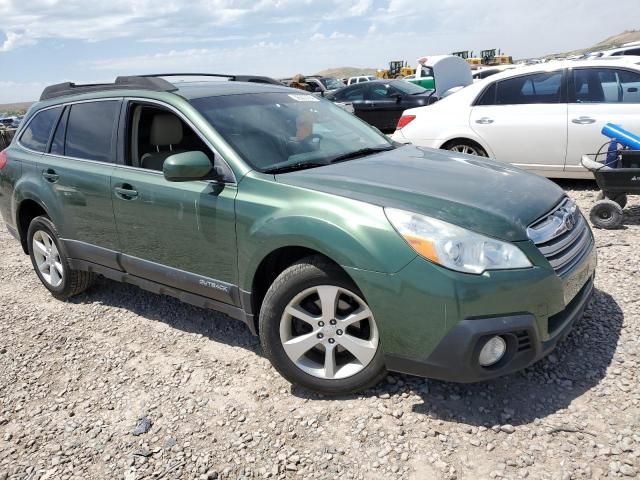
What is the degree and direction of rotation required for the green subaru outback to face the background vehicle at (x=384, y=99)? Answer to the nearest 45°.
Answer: approximately 135° to its left

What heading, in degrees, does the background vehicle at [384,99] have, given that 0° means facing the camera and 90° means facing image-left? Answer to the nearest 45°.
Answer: approximately 315°

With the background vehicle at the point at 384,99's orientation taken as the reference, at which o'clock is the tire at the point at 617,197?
The tire is roughly at 1 o'clock from the background vehicle.

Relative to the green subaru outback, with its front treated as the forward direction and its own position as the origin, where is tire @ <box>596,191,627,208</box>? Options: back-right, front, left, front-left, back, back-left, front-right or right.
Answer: left

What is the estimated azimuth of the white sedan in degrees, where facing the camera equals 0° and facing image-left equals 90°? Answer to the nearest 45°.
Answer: approximately 270°

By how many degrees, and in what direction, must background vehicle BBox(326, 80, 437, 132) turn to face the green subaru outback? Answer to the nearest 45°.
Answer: approximately 45° to its right

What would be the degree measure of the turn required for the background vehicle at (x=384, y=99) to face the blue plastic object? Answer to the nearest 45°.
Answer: approximately 45° to its right

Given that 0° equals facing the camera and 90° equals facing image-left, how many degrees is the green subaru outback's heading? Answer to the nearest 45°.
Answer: approximately 315°

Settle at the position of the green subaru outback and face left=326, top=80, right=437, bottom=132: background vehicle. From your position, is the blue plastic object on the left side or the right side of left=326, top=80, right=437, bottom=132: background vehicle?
right

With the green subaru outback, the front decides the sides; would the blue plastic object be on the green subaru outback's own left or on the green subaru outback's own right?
on the green subaru outback's own left

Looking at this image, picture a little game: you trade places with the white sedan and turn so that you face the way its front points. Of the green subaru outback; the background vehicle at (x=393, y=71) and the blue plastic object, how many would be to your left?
1
